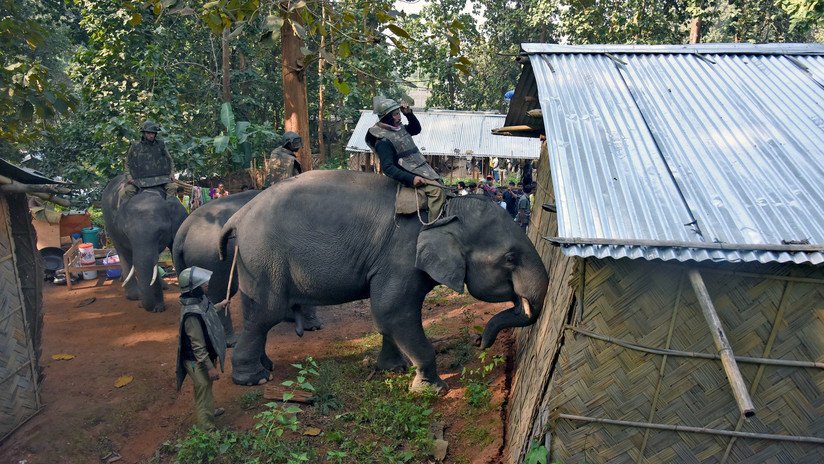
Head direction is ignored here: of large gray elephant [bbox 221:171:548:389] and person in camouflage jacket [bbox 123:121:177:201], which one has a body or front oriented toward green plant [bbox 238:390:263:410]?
the person in camouflage jacket

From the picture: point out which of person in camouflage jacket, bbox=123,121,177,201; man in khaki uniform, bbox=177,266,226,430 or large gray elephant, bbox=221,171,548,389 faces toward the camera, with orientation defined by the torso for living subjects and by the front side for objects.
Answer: the person in camouflage jacket

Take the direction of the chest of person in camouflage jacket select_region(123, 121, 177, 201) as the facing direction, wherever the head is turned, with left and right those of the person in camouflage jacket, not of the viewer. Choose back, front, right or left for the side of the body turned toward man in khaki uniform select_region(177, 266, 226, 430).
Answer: front

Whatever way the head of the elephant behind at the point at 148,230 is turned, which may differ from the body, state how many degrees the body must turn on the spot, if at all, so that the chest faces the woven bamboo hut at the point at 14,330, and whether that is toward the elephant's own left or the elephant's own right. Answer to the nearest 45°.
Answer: approximately 45° to the elephant's own right

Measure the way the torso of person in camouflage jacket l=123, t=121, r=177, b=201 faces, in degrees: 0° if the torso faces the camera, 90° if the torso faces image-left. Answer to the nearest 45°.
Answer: approximately 0°

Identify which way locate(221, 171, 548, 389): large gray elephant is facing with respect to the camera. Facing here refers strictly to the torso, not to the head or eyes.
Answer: to the viewer's right

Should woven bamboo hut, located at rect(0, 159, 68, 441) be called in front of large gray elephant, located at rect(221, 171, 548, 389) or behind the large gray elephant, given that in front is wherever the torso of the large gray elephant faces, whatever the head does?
behind

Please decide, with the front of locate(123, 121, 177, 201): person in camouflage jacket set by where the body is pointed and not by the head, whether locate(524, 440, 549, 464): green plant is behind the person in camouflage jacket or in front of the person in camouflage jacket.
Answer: in front

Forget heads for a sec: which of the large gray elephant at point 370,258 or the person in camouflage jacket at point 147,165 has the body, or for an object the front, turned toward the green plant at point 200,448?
the person in camouflage jacket

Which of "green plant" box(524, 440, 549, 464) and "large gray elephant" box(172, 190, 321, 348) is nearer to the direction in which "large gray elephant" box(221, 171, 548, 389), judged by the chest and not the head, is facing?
the green plant

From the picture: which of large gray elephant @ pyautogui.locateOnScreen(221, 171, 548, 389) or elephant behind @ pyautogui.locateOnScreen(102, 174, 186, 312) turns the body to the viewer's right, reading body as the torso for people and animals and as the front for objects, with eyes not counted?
the large gray elephant

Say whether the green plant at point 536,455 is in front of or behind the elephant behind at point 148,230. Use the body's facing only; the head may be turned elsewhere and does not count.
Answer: in front
